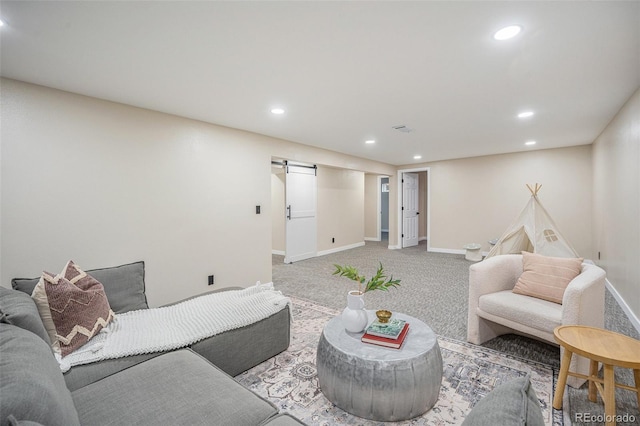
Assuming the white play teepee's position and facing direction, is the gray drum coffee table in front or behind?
in front

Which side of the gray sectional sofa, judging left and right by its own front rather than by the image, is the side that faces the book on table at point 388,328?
front

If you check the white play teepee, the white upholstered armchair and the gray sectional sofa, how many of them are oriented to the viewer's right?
1

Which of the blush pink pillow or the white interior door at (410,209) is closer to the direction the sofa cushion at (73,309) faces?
the blush pink pillow

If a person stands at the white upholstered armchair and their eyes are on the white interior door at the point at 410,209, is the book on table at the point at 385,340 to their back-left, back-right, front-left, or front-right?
back-left

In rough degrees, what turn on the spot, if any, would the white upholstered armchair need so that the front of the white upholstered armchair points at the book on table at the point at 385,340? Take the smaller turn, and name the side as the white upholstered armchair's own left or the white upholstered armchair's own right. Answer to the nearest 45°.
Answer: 0° — it already faces it

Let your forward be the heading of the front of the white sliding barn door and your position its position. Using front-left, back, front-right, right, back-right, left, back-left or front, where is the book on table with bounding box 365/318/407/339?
front-right

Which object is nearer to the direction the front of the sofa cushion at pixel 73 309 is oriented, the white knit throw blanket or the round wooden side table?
the round wooden side table

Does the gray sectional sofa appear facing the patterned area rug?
yes

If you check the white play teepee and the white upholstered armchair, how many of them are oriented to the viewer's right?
0

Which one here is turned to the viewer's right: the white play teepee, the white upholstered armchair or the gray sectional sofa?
the gray sectional sofa

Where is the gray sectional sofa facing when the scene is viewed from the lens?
facing to the right of the viewer

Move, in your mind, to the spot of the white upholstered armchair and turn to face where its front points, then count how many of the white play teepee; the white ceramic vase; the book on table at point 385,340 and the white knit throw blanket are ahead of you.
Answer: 3

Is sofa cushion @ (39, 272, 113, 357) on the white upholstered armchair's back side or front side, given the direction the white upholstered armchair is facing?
on the front side

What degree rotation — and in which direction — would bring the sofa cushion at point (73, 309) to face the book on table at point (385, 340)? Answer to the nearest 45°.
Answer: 0° — it already faces it

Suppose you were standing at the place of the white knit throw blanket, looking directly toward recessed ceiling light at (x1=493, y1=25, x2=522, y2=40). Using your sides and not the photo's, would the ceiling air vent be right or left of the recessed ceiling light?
left
